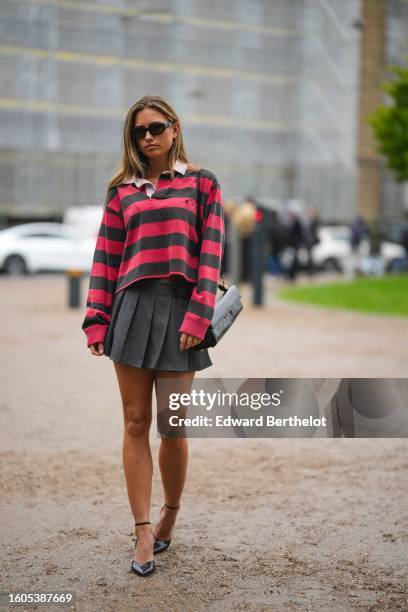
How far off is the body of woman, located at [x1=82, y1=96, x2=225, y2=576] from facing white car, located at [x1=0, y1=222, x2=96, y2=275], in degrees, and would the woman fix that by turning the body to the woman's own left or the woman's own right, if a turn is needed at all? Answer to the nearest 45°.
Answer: approximately 180°

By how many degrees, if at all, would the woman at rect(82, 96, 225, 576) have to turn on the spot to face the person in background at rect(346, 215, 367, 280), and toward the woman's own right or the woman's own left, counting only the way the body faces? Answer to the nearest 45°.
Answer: approximately 180°

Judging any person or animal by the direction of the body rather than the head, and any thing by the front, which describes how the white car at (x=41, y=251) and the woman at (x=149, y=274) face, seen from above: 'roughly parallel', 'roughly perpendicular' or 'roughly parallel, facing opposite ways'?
roughly perpendicular

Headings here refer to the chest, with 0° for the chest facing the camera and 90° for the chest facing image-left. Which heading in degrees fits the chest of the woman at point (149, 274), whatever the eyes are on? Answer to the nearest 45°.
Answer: approximately 0°

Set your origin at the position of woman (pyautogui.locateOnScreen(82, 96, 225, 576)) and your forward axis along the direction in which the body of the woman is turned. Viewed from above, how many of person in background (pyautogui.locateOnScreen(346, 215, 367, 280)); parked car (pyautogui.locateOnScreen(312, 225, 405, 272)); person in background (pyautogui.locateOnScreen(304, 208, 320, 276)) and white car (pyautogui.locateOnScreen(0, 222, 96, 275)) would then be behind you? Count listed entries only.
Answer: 4
